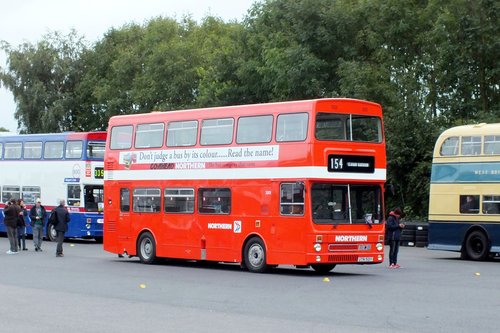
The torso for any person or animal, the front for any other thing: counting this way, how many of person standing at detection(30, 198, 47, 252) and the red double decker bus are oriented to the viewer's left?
0

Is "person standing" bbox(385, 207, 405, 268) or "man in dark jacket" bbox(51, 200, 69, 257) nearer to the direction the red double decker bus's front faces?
the person standing

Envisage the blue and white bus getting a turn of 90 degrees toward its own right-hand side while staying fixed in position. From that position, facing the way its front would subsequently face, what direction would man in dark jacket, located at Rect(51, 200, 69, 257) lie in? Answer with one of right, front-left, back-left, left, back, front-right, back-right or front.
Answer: front-left

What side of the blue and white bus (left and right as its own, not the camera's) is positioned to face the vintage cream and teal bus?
front

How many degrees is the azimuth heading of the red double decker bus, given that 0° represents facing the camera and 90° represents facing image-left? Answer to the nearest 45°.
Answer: approximately 315°

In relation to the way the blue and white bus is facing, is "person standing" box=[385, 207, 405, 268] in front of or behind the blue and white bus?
in front

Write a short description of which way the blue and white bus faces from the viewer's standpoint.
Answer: facing the viewer and to the right of the viewer

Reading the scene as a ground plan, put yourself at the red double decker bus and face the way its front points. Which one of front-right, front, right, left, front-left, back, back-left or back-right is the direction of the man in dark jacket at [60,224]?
back

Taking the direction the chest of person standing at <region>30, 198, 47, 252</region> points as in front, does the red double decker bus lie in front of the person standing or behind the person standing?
in front

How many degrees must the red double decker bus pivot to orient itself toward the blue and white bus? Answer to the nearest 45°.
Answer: approximately 180°

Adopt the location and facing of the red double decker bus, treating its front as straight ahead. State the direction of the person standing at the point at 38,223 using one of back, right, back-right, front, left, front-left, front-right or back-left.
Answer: back

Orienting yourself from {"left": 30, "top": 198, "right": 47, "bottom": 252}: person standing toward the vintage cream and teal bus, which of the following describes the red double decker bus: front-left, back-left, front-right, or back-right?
front-right

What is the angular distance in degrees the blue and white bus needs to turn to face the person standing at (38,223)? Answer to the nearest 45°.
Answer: approximately 45° to its right
